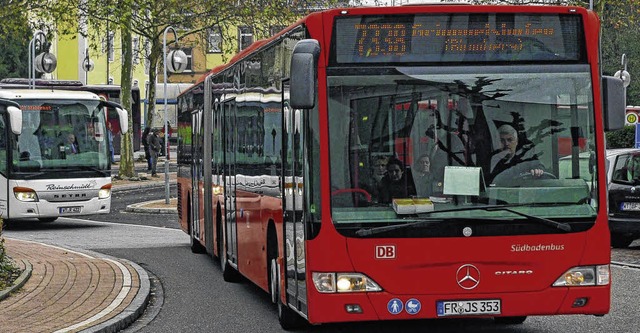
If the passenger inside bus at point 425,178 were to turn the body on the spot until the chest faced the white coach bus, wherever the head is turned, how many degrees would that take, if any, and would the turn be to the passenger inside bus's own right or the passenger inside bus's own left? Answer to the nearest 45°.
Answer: approximately 135° to the passenger inside bus's own right

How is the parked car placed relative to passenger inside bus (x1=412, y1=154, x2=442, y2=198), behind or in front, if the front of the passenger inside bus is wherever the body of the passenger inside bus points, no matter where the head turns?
behind

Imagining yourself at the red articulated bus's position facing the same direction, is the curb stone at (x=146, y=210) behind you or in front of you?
behind

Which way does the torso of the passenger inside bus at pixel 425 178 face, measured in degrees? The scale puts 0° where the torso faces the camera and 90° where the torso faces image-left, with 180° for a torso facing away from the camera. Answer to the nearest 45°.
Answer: approximately 0°
